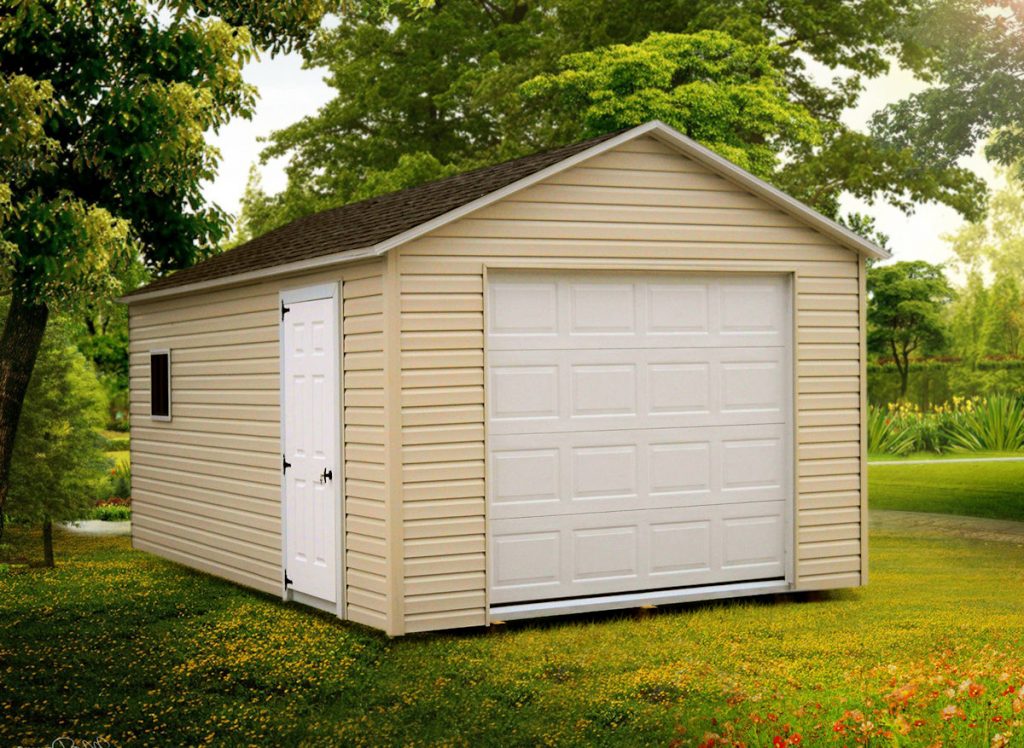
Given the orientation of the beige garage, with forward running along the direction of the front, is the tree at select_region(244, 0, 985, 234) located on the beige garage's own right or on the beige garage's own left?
on the beige garage's own left

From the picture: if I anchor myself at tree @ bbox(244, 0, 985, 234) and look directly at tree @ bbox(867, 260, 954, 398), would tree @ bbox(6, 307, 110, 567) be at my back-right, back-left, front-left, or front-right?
back-right

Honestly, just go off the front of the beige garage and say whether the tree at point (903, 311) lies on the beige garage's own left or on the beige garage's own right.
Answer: on the beige garage's own left

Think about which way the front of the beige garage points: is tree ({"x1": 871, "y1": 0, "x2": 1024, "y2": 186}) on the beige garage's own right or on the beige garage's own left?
on the beige garage's own left

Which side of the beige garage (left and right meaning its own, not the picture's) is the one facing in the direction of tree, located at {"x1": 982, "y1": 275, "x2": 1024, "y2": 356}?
left

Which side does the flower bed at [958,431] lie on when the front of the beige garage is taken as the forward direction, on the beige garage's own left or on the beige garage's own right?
on the beige garage's own left

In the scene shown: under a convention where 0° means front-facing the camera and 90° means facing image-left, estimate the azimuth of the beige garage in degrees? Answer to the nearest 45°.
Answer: approximately 315°
